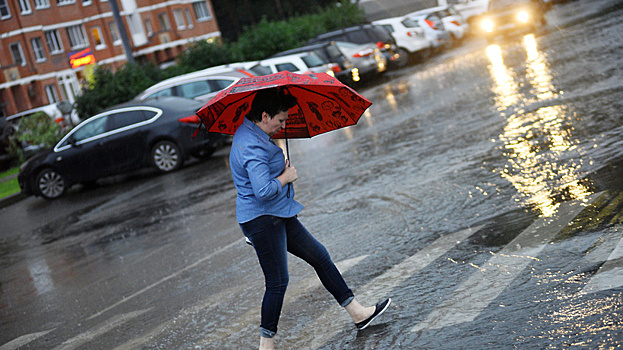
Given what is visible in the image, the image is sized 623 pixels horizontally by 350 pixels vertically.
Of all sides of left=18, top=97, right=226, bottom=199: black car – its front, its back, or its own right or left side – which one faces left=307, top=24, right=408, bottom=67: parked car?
right

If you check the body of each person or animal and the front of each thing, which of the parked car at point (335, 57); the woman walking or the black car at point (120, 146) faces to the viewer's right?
the woman walking

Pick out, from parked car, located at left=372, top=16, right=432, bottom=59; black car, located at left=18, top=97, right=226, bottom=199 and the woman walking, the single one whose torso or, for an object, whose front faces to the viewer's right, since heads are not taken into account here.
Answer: the woman walking

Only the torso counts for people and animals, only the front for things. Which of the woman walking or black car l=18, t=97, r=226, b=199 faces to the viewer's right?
the woman walking

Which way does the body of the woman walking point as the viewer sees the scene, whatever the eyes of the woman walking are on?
to the viewer's right

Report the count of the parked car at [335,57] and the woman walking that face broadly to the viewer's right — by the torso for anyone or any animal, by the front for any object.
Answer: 1
